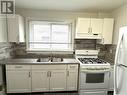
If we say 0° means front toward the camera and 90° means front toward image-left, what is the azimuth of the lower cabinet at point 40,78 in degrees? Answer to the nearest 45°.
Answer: approximately 0°

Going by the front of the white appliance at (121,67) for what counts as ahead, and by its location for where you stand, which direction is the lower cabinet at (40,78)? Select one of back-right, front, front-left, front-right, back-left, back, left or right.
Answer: front-right

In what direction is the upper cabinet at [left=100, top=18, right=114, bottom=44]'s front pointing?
toward the camera

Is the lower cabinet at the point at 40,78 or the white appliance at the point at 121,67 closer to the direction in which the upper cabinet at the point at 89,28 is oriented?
the white appliance

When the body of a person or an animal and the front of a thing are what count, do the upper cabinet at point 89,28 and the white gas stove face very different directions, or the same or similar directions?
same or similar directions

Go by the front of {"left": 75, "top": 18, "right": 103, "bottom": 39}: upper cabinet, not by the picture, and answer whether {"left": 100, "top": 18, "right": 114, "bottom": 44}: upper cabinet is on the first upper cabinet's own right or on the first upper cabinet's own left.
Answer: on the first upper cabinet's own left

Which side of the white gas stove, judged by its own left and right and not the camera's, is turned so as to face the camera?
front

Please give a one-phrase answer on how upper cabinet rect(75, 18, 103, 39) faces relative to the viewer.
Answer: facing the viewer

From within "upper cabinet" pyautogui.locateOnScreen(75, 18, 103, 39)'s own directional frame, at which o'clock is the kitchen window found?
The kitchen window is roughly at 3 o'clock from the upper cabinet.

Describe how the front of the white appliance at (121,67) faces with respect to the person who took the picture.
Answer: facing the viewer and to the left of the viewer
